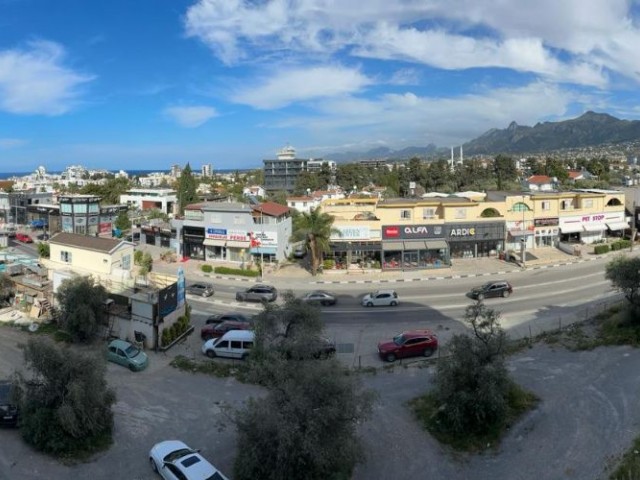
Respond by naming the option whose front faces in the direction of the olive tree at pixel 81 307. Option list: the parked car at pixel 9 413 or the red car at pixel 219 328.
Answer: the red car

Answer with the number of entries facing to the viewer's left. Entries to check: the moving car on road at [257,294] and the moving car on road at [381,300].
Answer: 2

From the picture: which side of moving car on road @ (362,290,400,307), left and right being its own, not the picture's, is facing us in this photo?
left

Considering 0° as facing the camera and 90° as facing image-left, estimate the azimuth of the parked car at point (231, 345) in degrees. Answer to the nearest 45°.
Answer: approximately 90°

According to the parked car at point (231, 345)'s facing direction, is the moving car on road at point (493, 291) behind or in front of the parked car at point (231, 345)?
behind

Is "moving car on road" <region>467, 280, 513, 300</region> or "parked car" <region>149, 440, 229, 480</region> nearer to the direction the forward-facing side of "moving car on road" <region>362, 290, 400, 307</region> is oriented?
the parked car

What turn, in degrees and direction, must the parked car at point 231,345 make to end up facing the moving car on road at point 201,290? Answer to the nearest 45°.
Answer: approximately 90° to its right

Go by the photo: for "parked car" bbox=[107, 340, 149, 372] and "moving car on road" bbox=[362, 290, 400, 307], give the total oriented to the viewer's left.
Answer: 1

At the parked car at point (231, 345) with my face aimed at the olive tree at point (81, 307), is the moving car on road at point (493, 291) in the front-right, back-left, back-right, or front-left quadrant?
back-right

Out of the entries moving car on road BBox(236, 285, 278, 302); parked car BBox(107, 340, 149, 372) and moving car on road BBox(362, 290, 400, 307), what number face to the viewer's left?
2
